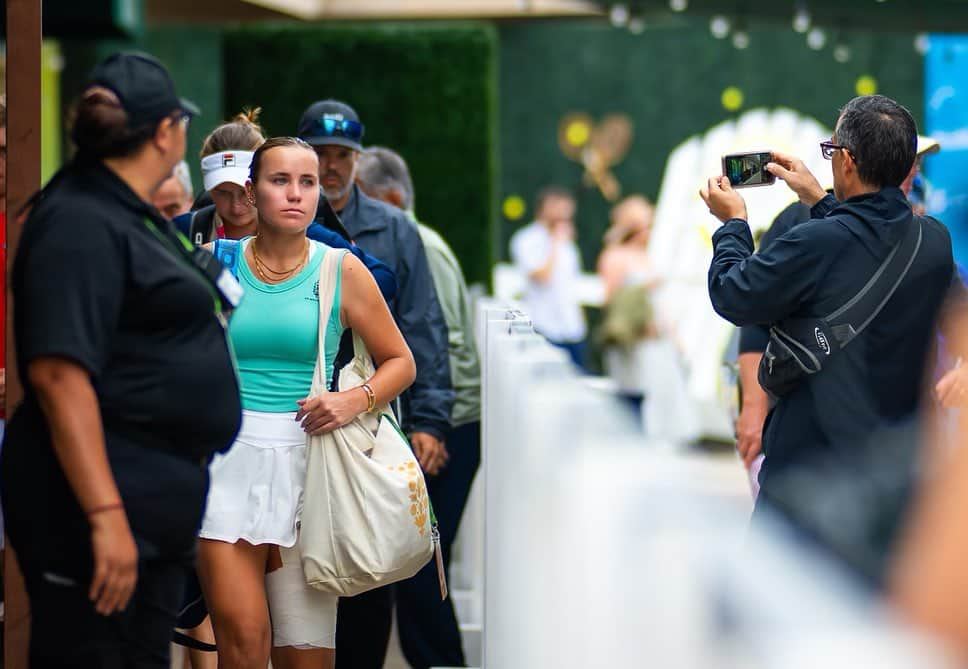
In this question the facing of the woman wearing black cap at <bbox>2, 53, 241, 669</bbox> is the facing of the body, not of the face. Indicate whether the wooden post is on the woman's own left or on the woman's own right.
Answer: on the woman's own left

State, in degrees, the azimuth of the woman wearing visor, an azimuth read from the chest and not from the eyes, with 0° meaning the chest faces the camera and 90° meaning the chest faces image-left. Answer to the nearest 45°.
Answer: approximately 0°

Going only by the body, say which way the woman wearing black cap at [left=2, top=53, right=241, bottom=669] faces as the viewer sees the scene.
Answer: to the viewer's right

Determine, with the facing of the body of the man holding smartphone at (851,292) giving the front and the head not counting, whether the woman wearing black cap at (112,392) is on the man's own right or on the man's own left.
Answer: on the man's own left

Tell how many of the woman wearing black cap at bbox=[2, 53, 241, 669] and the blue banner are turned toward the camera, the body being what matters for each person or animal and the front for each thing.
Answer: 1

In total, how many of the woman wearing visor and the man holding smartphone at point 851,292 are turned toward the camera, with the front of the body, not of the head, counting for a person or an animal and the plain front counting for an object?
1
